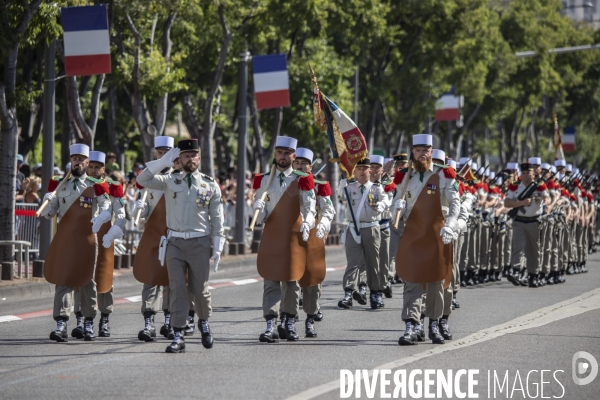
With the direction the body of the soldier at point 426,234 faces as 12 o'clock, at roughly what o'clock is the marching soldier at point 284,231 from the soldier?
The marching soldier is roughly at 3 o'clock from the soldier.

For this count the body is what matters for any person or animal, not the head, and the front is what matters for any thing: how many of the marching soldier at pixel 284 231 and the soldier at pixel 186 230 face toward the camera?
2

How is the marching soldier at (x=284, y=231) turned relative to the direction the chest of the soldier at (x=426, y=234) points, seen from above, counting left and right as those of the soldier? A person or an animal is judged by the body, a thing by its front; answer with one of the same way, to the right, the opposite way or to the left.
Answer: the same way

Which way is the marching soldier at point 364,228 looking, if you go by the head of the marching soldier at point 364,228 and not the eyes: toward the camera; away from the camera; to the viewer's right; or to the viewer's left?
toward the camera

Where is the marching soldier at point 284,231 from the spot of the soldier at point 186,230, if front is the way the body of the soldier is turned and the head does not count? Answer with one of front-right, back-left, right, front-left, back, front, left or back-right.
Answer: back-left

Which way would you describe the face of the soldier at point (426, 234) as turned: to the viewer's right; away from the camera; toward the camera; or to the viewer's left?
toward the camera

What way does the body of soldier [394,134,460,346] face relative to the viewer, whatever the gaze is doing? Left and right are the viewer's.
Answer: facing the viewer

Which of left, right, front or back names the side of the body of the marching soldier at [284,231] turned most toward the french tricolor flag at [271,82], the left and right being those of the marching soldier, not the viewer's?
back

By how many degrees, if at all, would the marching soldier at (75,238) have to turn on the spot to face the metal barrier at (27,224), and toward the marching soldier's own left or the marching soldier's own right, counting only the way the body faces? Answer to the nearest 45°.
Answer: approximately 180°

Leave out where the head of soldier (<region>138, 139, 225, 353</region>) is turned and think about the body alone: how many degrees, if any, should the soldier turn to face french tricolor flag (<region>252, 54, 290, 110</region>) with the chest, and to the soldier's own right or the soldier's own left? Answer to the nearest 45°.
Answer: approximately 180°

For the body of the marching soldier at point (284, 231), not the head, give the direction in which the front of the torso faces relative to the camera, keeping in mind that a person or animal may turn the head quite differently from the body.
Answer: toward the camera

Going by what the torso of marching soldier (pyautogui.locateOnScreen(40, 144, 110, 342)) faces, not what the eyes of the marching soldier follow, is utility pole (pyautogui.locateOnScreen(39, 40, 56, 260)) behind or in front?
behind

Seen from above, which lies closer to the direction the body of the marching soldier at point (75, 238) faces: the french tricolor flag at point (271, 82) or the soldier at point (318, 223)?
the soldier
